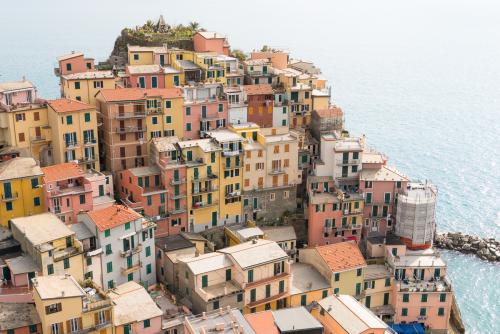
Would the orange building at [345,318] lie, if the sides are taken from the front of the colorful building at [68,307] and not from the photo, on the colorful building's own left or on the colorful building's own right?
on the colorful building's own left

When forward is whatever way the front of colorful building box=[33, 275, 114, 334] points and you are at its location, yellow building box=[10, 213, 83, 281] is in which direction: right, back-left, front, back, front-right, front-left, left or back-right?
back

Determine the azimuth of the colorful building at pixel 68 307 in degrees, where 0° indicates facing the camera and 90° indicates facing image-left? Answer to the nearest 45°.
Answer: approximately 0°

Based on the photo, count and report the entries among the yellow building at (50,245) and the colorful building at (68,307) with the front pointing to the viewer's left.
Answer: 0

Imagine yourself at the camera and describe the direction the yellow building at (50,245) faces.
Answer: facing the viewer and to the right of the viewer
